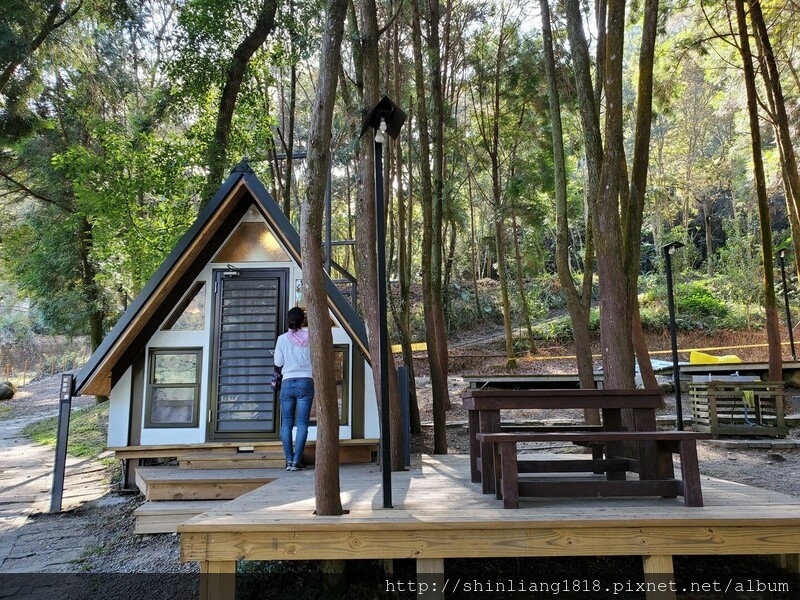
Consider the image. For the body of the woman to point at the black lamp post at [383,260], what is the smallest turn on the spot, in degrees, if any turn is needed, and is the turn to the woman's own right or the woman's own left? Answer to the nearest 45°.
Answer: approximately 180°

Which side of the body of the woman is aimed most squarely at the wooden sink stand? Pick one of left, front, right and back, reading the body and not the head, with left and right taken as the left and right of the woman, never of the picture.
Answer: right

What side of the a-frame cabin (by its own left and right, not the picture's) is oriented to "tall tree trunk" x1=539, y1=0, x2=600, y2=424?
left

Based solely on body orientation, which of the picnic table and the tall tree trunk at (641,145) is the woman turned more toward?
the tall tree trunk

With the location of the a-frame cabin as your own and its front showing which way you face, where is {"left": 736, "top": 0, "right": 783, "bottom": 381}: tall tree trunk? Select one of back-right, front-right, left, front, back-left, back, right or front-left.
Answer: left

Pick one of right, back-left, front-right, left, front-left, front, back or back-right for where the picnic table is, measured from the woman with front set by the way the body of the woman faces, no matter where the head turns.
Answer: back-right

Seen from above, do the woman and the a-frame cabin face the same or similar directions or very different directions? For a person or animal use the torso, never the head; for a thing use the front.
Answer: very different directions

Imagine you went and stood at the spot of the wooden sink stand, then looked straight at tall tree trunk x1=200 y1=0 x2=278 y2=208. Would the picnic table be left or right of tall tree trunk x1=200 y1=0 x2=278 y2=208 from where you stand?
left

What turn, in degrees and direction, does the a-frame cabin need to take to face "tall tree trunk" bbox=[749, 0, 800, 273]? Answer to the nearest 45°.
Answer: approximately 90° to its left

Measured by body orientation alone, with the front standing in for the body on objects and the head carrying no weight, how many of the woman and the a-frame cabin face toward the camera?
1

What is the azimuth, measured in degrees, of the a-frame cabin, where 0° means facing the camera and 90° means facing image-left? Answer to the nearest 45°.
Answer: approximately 0°

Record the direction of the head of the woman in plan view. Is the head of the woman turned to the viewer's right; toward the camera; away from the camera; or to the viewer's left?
away from the camera

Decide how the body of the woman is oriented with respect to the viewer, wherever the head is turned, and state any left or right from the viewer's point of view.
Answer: facing away from the viewer
